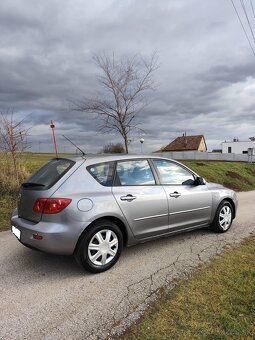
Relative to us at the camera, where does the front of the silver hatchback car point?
facing away from the viewer and to the right of the viewer
